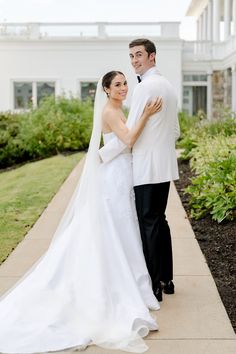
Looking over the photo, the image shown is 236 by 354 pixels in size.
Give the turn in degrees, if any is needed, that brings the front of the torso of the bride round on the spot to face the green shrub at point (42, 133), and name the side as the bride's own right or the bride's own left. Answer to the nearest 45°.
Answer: approximately 90° to the bride's own left

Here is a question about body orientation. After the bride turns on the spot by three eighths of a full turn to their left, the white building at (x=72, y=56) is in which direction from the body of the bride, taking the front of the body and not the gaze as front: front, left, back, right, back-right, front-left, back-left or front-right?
front-right

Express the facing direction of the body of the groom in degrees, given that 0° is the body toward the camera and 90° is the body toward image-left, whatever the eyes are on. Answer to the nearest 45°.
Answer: approximately 135°

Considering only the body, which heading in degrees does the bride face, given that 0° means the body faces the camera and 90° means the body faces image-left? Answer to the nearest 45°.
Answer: approximately 270°
